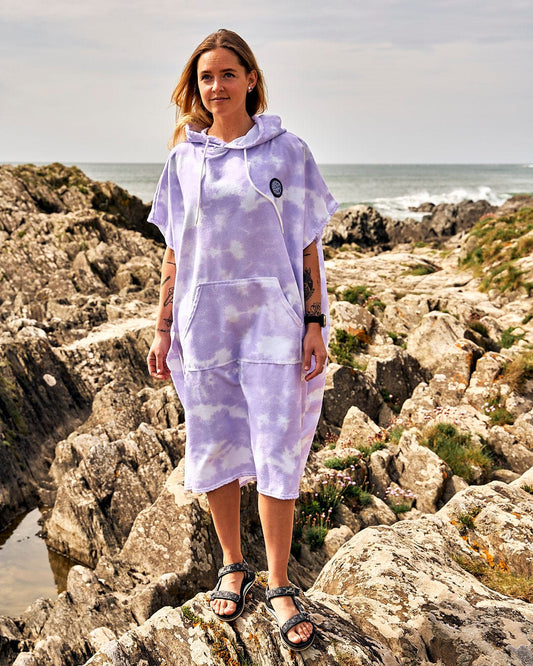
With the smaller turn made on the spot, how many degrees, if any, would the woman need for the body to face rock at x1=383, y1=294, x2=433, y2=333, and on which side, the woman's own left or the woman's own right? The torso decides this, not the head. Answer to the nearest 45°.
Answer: approximately 180°

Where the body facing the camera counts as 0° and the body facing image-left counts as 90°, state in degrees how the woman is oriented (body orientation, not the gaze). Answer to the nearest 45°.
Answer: approximately 0°

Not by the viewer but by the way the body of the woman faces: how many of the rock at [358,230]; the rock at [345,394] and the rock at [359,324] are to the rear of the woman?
3

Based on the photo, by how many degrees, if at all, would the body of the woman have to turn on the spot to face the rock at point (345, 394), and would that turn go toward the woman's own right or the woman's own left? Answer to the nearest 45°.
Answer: approximately 180°

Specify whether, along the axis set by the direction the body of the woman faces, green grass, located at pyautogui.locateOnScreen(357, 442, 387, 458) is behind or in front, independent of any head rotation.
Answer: behind

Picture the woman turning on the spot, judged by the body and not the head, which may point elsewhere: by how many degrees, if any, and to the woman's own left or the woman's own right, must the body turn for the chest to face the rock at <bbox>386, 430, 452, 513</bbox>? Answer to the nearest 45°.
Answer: approximately 135° to the woman's own left

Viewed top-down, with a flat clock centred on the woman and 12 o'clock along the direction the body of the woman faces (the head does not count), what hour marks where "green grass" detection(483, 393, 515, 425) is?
The green grass is roughly at 7 o'clock from the woman.

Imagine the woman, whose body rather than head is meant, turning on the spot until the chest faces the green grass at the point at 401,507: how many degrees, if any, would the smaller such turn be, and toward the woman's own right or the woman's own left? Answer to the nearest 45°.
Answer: approximately 135° to the woman's own left

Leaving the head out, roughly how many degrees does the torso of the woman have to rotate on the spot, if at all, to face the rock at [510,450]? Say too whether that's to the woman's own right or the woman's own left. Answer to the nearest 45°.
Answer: approximately 135° to the woman's own left

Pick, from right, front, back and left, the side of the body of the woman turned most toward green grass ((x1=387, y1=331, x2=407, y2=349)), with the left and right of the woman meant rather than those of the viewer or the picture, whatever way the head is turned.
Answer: back
